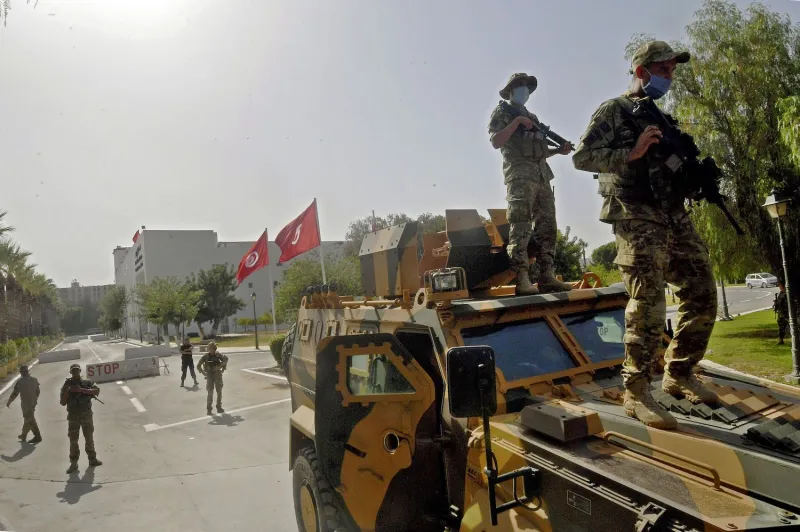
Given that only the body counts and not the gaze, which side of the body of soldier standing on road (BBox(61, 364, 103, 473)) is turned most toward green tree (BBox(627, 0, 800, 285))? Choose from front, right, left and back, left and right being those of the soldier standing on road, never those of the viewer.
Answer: left

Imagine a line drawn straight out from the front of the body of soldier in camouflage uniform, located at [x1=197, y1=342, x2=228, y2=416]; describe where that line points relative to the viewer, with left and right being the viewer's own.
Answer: facing the viewer

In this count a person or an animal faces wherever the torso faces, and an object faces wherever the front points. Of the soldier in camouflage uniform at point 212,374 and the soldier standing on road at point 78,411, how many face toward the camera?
2

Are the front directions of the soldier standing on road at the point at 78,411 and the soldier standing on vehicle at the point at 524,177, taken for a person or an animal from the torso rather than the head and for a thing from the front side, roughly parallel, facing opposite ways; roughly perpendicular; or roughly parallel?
roughly parallel

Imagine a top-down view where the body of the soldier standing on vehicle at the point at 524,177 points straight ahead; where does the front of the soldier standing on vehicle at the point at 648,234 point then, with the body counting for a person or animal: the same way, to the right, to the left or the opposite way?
the same way

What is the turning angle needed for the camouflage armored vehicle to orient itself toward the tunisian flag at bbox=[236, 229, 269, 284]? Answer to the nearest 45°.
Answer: approximately 180°

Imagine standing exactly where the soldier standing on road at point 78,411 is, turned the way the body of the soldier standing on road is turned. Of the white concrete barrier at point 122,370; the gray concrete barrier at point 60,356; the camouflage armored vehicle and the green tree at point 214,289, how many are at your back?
3

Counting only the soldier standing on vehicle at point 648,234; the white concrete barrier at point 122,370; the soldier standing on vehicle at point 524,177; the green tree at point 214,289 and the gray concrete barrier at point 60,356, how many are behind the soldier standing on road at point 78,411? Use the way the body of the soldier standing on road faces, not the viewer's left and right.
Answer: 3

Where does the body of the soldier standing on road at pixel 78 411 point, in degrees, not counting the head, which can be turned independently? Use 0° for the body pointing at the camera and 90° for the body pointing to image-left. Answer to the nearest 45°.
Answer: approximately 0°

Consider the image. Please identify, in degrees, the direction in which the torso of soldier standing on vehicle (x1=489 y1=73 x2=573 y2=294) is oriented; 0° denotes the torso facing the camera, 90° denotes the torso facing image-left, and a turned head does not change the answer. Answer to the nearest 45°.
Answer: approximately 315°

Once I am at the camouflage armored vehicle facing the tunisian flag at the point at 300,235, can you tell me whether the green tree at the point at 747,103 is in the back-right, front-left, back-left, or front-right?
front-right

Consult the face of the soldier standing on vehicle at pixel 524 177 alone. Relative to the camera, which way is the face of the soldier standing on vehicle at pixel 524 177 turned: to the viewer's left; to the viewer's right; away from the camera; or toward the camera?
toward the camera

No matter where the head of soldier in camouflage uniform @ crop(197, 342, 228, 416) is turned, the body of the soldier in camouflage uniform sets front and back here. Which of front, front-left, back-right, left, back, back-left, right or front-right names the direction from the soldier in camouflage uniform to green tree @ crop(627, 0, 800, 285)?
left

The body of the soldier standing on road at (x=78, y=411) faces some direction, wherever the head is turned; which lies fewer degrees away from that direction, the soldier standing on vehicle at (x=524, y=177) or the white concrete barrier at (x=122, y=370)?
the soldier standing on vehicle
